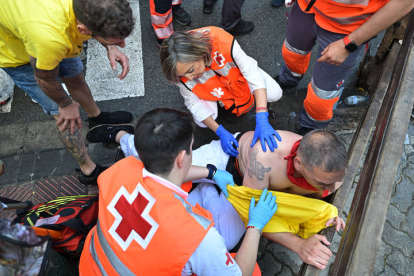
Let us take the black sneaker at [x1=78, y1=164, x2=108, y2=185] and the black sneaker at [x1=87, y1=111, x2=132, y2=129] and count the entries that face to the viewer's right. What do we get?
2

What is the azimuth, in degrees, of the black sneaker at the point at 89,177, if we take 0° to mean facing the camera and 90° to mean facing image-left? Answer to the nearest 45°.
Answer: approximately 270°

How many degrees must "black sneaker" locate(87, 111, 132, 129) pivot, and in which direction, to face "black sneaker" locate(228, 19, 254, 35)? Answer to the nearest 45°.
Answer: approximately 45° to its left

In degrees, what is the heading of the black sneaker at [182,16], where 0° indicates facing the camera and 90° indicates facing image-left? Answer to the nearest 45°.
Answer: approximately 315°

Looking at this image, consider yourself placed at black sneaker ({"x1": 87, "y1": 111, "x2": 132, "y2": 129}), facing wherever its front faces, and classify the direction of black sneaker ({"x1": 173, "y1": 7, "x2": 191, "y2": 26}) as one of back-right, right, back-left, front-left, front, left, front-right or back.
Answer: front-left

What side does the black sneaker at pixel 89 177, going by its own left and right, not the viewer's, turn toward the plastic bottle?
front

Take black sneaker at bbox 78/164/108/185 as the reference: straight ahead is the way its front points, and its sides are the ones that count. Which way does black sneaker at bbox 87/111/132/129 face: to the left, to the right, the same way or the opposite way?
the same way

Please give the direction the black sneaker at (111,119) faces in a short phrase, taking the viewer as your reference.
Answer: facing to the right of the viewer

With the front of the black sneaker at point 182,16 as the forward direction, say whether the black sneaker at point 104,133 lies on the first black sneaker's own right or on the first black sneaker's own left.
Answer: on the first black sneaker's own right

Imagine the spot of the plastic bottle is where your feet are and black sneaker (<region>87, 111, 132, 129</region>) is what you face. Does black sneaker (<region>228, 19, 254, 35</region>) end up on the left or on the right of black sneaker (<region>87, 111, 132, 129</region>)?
right

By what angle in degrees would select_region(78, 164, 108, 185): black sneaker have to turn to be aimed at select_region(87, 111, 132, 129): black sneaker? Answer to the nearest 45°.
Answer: approximately 45° to its left

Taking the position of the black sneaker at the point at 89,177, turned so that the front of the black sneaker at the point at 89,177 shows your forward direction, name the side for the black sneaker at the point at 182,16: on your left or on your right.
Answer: on your left

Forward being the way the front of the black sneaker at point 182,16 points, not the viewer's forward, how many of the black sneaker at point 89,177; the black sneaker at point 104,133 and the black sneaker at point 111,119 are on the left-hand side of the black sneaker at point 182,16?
0

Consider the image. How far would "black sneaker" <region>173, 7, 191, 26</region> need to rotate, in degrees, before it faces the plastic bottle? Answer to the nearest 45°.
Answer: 0° — it already faces it
